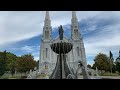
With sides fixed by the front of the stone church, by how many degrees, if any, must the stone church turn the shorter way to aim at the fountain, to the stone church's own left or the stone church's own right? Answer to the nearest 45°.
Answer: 0° — it already faces it

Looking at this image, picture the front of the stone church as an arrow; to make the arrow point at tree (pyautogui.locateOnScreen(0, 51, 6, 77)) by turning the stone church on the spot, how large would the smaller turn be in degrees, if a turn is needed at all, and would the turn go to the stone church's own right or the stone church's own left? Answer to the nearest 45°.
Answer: approximately 45° to the stone church's own right

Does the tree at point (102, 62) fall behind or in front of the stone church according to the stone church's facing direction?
in front

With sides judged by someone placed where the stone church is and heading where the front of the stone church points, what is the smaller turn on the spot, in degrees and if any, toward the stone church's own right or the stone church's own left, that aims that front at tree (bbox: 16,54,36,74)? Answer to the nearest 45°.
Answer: approximately 90° to the stone church's own right

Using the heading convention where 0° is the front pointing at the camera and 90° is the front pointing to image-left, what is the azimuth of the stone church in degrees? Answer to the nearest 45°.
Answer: approximately 0°
